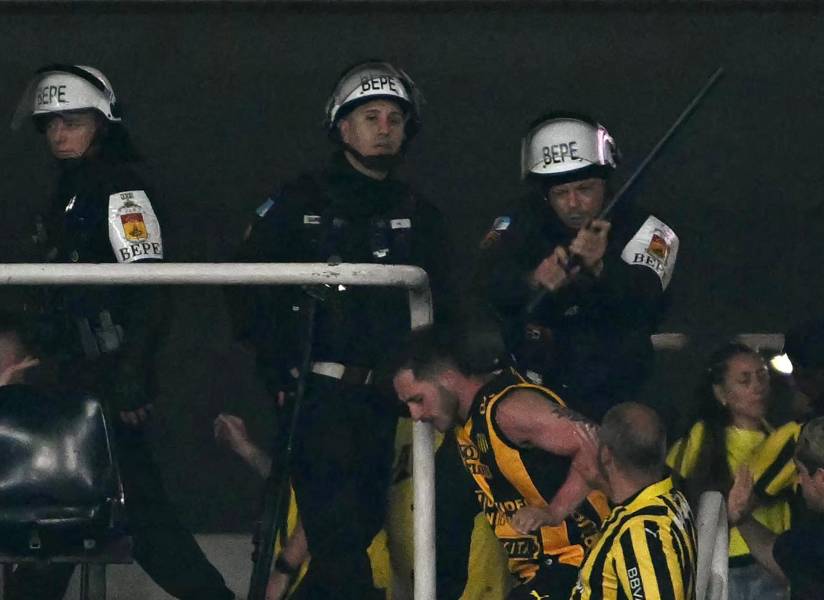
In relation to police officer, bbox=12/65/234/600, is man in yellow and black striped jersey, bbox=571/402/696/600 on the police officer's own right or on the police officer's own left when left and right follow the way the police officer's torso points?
on the police officer's own left

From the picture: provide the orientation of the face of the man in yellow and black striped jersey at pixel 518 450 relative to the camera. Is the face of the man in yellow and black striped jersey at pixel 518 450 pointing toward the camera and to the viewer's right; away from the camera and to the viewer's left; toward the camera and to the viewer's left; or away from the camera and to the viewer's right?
toward the camera and to the viewer's left

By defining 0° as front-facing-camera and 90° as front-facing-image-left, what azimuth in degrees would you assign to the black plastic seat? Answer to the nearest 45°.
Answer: approximately 0°

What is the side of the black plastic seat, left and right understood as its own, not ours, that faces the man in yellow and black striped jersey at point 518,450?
left

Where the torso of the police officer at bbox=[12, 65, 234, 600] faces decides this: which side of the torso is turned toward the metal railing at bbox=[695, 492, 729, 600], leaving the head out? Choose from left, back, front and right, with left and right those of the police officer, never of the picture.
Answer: left

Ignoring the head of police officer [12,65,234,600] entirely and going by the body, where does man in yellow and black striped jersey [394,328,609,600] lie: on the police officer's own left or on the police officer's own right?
on the police officer's own left

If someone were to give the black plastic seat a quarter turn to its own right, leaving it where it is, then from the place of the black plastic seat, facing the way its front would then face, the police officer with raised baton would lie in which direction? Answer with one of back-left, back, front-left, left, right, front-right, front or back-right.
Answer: back

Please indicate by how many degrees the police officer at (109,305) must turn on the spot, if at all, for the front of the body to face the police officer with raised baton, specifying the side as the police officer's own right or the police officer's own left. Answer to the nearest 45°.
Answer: approximately 135° to the police officer's own left

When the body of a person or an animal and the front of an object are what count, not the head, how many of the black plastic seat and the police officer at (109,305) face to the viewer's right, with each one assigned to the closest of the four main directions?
0
